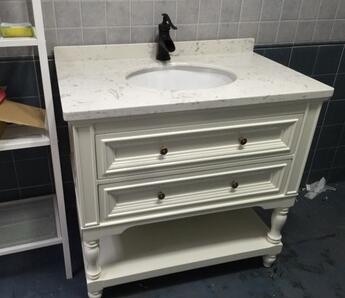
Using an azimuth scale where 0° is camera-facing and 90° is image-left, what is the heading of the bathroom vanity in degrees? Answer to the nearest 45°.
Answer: approximately 0°

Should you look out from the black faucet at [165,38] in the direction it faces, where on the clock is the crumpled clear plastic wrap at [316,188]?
The crumpled clear plastic wrap is roughly at 10 o'clock from the black faucet.

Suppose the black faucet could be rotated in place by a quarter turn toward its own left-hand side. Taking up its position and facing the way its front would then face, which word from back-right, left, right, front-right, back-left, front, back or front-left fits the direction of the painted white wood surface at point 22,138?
back

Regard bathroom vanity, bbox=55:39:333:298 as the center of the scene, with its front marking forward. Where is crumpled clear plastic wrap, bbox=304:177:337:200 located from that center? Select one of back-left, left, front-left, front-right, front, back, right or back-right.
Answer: back-left
